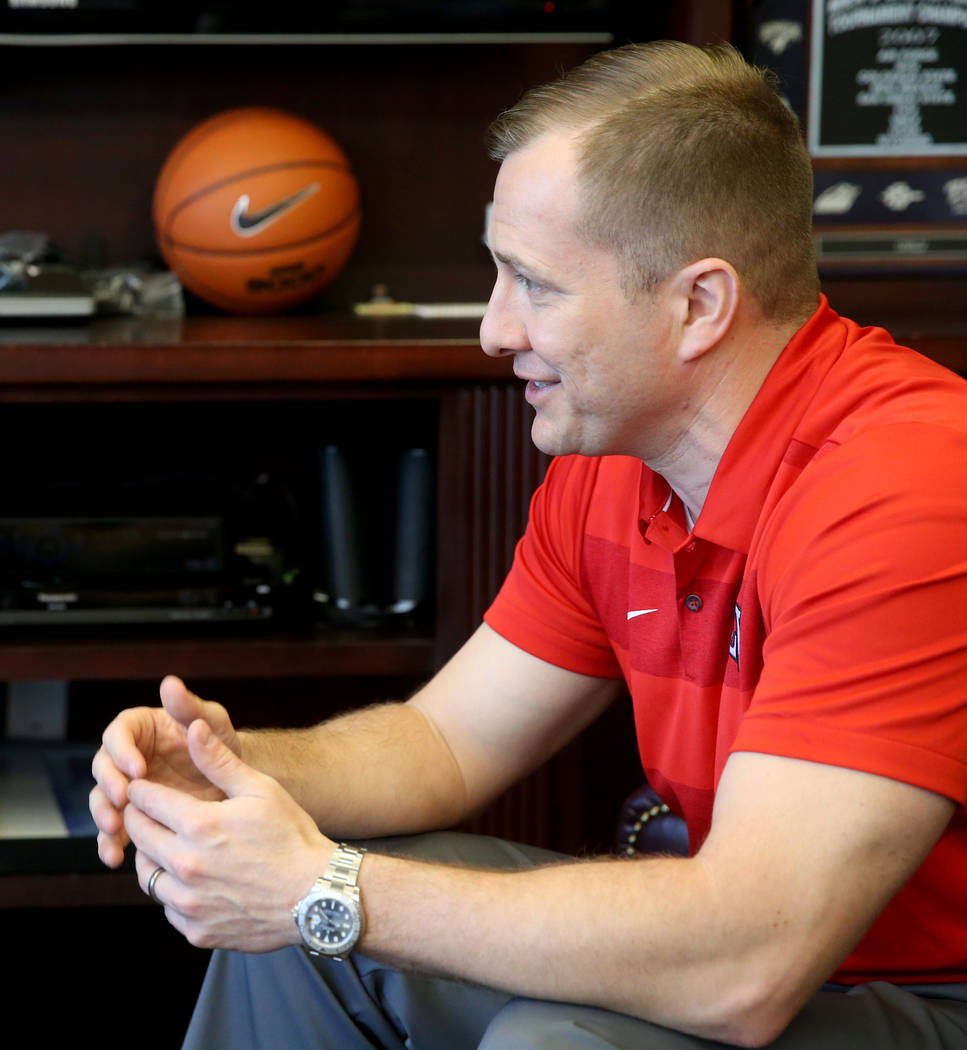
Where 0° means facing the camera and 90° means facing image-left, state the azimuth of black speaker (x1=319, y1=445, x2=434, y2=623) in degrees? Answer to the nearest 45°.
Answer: approximately 0°

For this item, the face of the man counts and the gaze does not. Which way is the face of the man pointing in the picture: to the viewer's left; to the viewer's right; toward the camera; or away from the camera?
to the viewer's left

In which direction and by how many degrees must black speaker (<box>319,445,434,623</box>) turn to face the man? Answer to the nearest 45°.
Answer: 0° — it already faces them

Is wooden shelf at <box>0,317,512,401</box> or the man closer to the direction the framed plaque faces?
the man

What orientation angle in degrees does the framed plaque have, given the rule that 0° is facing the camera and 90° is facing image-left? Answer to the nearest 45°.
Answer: approximately 0°
